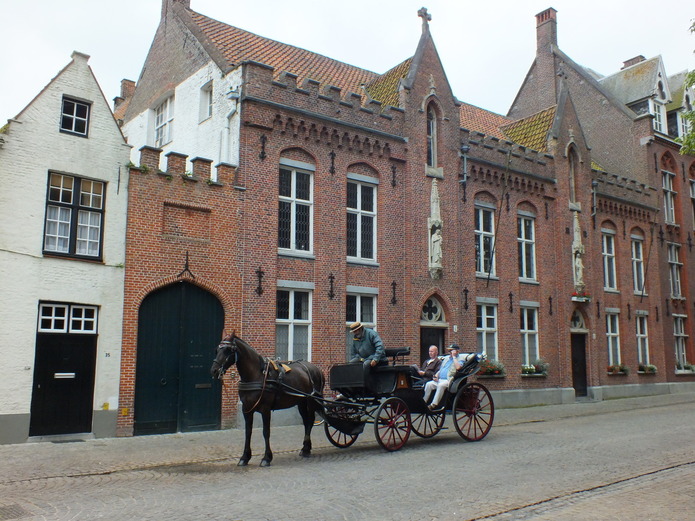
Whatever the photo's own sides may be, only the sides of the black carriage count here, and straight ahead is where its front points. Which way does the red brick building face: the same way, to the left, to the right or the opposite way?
to the left

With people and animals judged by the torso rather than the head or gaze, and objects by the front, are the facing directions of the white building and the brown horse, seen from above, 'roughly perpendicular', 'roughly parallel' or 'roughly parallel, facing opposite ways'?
roughly perpendicular

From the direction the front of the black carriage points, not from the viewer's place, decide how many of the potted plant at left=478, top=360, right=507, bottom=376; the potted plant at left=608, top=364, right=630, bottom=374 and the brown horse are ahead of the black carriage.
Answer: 1

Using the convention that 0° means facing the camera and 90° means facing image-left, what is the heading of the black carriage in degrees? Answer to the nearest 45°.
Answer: approximately 45°

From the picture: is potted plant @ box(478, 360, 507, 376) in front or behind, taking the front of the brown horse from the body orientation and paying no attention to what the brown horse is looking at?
behind

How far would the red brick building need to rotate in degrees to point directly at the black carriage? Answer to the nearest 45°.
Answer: approximately 45° to its right

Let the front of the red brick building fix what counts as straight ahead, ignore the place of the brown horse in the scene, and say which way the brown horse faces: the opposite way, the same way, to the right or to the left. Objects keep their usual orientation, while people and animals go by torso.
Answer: to the right

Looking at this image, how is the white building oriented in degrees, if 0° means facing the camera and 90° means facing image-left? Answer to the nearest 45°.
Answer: approximately 315°
